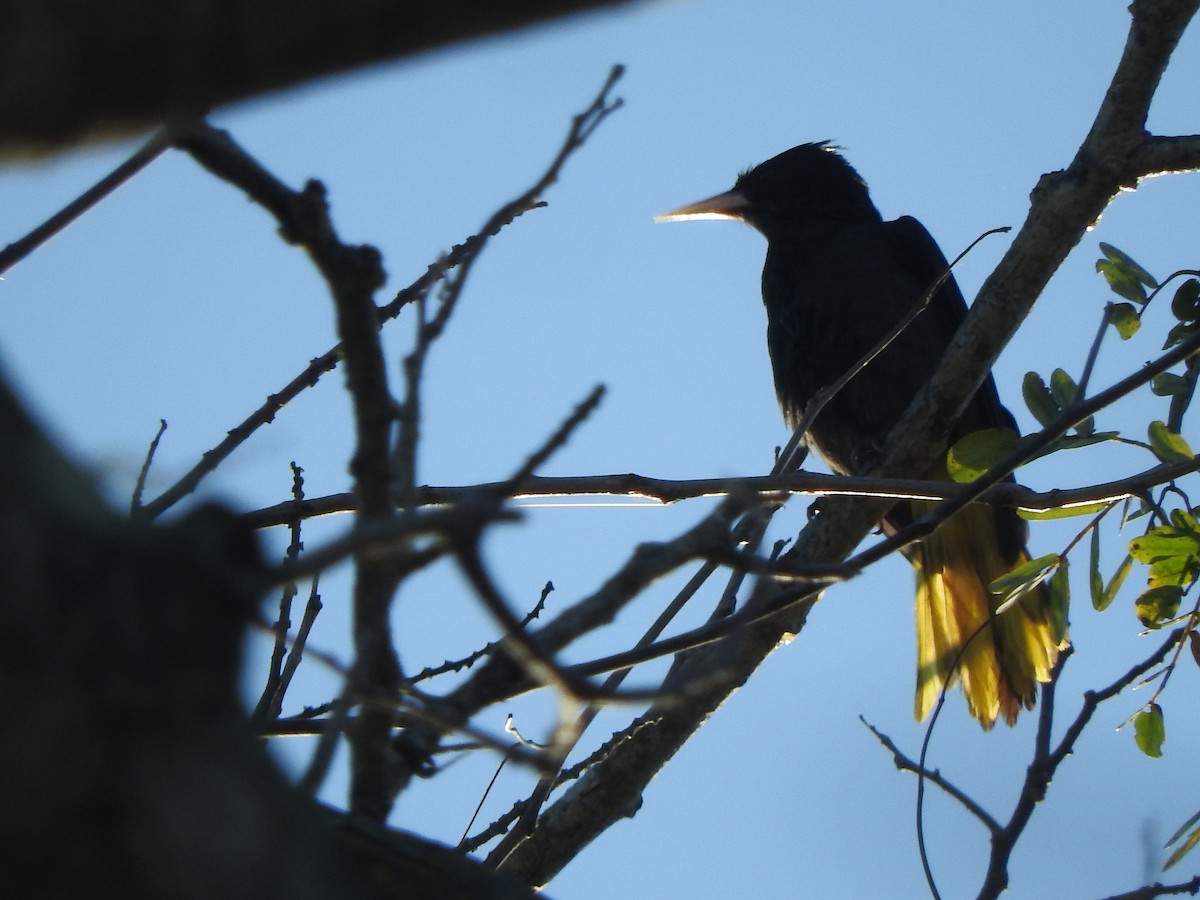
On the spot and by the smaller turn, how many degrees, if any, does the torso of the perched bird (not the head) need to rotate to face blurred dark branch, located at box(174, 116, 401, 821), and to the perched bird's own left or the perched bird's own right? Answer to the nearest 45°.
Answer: approximately 45° to the perched bird's own left

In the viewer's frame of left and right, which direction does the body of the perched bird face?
facing the viewer and to the left of the viewer

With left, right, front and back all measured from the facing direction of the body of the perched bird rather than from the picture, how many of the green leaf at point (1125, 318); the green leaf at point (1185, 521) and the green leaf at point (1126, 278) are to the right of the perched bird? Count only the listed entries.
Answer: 0

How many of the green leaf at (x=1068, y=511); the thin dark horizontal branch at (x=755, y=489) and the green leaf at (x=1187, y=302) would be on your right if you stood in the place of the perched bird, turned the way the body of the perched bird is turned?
0

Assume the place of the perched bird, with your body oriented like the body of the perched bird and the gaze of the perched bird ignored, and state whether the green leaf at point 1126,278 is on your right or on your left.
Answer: on your left

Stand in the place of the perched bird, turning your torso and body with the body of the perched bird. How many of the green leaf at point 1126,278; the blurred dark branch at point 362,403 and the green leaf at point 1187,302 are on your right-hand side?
0
